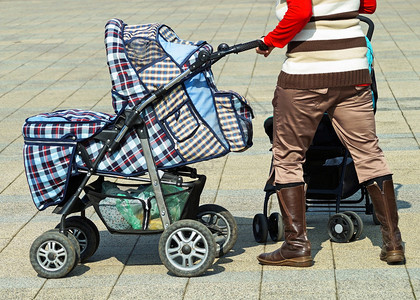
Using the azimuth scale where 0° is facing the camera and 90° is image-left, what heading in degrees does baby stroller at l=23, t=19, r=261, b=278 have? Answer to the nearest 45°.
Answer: approximately 90°

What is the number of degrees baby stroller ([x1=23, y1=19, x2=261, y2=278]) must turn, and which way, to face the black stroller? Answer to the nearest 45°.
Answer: approximately 180°
